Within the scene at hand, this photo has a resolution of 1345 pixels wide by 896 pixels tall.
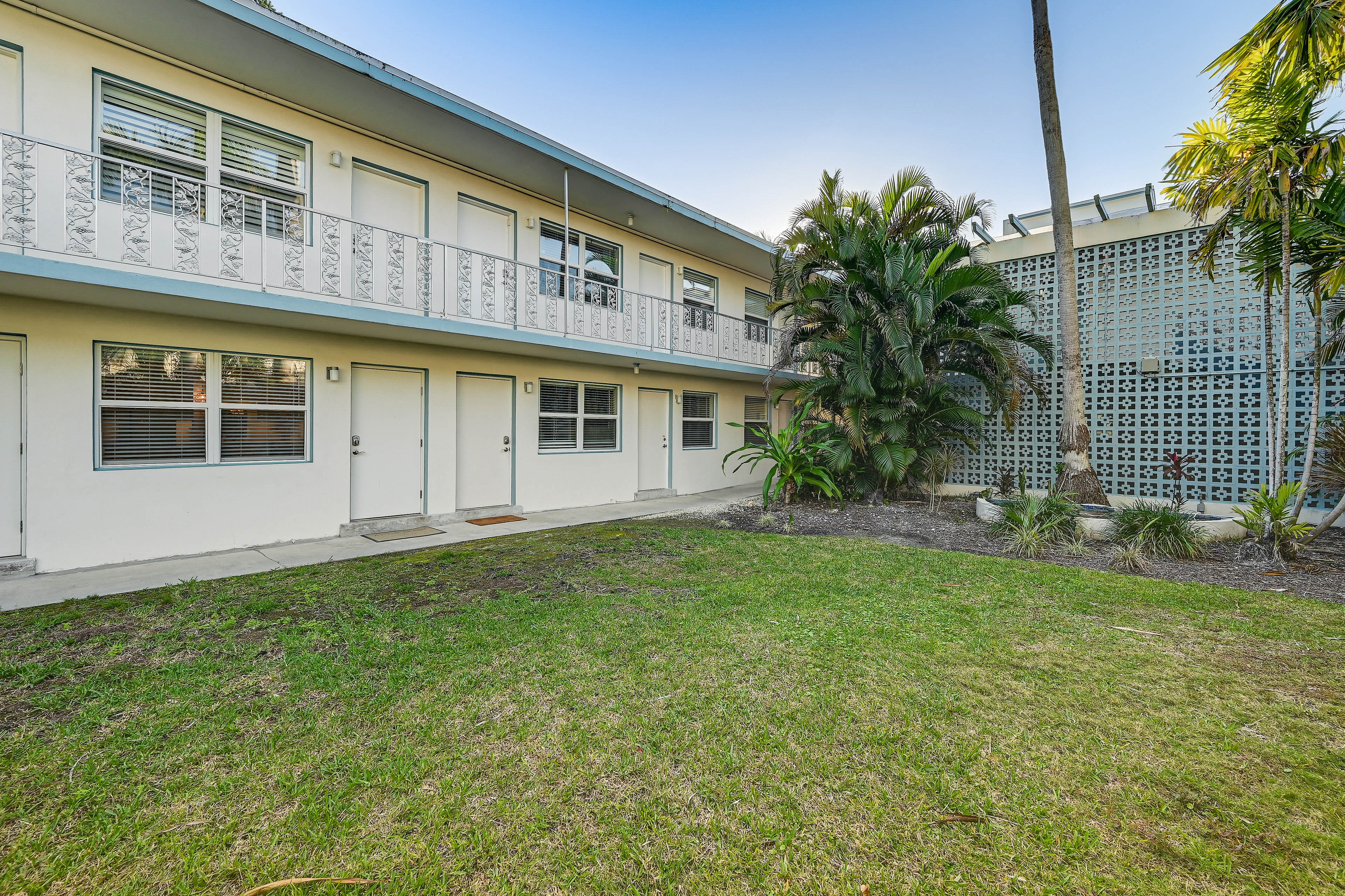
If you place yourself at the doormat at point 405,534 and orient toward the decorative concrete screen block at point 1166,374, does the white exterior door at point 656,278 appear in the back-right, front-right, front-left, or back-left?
front-left

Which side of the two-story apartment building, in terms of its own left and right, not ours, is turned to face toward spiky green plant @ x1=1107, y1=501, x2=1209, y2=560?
front

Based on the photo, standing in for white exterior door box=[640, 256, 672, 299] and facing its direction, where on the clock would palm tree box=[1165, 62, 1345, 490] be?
The palm tree is roughly at 12 o'clock from the white exterior door.

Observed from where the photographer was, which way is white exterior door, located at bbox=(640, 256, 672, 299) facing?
facing the viewer and to the right of the viewer

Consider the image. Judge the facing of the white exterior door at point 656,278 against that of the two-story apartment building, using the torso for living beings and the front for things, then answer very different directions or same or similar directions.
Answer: same or similar directions

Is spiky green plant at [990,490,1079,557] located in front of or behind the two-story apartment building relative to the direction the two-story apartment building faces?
in front

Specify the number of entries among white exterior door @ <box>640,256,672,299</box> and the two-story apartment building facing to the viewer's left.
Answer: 0

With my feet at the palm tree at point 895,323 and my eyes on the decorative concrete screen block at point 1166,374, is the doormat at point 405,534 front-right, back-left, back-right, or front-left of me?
back-right

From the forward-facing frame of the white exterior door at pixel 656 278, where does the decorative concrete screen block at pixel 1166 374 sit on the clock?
The decorative concrete screen block is roughly at 11 o'clock from the white exterior door.

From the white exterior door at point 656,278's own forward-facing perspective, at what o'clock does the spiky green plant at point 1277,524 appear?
The spiky green plant is roughly at 12 o'clock from the white exterior door.

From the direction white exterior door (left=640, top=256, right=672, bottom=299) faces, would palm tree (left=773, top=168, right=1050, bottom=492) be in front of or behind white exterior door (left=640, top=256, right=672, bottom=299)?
in front

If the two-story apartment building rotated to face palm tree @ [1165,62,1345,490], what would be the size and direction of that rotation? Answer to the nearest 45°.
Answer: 0° — it already faces it

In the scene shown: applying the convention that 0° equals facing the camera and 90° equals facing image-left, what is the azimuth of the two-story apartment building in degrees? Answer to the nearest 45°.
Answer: approximately 315°

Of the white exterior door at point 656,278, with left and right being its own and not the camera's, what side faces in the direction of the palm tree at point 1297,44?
front
